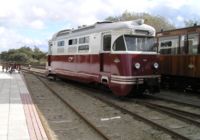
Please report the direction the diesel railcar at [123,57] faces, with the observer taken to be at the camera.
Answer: facing the viewer and to the right of the viewer

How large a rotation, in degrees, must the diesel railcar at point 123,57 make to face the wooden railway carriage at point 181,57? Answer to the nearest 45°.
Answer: approximately 90° to its left
